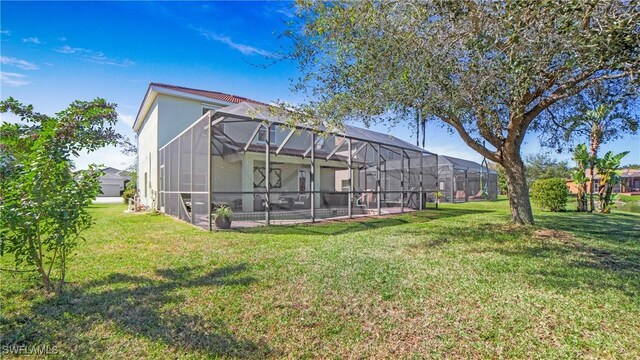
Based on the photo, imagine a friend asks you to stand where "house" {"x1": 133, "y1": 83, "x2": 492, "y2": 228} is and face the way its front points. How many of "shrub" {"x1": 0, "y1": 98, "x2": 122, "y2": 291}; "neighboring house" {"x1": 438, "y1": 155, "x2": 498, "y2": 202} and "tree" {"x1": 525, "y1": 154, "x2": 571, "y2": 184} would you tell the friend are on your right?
2

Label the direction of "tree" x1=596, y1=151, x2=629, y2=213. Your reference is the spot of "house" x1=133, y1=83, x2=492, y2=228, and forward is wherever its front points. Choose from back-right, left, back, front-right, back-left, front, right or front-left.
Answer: back-right

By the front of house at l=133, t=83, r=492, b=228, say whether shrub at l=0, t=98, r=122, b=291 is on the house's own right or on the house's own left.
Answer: on the house's own left

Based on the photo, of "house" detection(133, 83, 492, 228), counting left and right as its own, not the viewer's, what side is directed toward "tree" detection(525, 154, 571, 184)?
right

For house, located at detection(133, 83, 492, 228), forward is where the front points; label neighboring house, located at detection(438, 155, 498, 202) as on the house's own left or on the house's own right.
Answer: on the house's own right

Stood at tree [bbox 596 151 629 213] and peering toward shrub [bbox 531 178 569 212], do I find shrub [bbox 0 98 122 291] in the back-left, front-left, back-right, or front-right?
front-left

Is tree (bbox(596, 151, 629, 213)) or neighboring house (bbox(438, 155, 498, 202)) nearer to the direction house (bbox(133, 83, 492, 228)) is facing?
the neighboring house

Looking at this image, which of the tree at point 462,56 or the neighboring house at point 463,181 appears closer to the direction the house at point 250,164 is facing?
the neighboring house

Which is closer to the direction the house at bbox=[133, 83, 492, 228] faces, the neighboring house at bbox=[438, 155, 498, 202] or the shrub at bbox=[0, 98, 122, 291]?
the neighboring house
